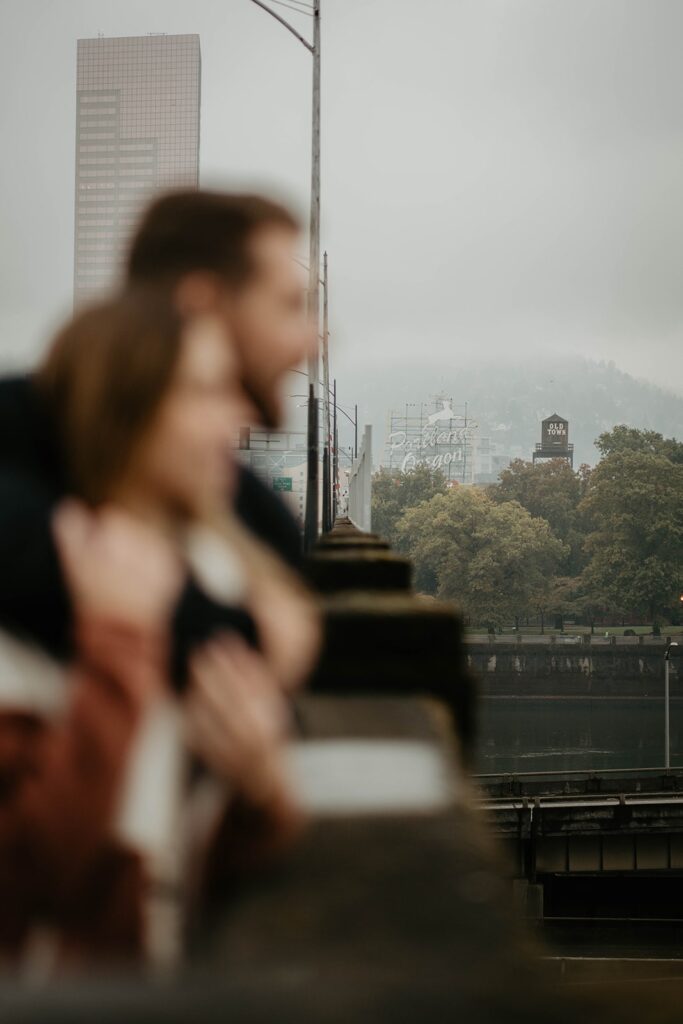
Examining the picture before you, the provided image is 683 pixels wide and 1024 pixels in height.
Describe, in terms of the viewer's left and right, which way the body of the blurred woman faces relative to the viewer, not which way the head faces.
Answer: facing to the right of the viewer

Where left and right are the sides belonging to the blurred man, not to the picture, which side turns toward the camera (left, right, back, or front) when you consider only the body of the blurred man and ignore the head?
right

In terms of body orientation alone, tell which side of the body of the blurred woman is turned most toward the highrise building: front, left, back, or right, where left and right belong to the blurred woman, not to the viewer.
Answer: left

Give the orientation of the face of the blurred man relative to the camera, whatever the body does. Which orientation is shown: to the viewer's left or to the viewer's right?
to the viewer's right
